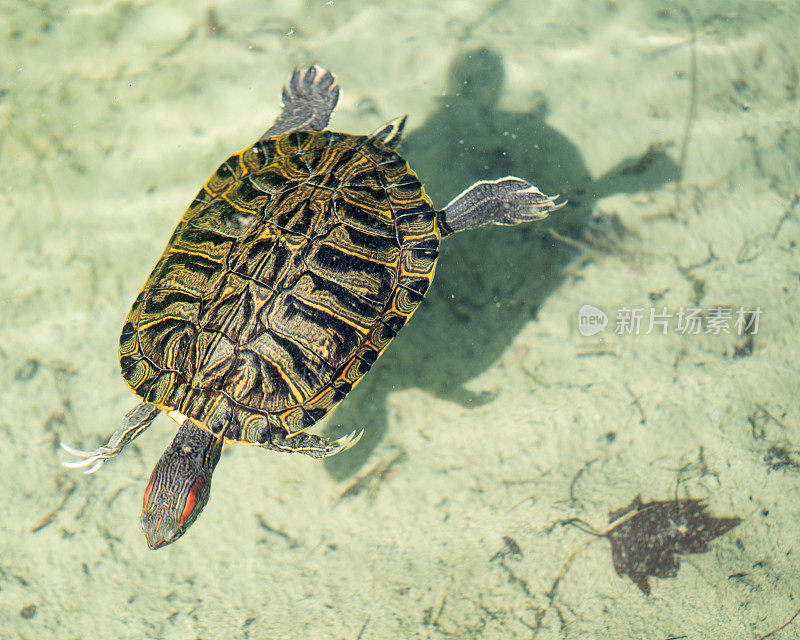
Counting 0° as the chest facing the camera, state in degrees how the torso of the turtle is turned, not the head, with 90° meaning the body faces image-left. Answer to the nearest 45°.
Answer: approximately 45°
